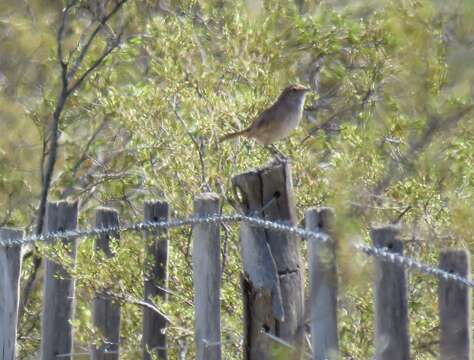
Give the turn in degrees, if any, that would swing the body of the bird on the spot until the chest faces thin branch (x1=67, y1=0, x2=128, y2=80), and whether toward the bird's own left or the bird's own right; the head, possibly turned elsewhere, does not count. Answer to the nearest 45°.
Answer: approximately 135° to the bird's own left

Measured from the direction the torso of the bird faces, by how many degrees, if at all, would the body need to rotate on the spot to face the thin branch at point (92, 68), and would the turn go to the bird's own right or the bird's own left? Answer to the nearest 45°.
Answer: approximately 135° to the bird's own left

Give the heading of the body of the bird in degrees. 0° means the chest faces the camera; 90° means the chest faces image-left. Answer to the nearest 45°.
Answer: approximately 270°

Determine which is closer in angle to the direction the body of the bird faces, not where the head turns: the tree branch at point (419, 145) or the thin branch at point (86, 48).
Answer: the tree branch
